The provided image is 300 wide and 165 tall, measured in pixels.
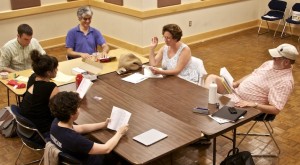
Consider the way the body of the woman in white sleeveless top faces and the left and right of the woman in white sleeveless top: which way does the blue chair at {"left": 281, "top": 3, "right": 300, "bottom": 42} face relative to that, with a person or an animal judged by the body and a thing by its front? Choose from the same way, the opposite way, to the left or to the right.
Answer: the same way

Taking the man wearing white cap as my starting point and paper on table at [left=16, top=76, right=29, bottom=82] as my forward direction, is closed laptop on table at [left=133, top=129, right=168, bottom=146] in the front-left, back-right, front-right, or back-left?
front-left

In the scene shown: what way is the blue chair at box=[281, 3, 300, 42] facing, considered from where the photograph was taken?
facing the viewer and to the left of the viewer

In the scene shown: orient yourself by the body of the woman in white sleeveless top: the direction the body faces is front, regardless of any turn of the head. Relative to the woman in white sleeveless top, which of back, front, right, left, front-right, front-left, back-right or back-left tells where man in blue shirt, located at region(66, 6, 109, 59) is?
right

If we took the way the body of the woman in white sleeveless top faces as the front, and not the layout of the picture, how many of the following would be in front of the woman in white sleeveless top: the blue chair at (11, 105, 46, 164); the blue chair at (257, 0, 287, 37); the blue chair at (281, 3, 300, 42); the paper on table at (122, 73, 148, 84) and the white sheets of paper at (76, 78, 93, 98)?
3

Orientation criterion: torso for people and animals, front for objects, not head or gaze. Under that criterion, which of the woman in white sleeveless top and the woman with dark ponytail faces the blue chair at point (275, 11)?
the woman with dark ponytail

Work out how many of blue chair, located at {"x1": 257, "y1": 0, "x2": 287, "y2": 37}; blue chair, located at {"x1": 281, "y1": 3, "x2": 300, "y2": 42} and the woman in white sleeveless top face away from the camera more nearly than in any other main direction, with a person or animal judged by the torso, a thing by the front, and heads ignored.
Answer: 0

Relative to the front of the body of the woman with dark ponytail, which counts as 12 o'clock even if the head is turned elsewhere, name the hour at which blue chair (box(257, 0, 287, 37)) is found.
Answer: The blue chair is roughly at 12 o'clock from the woman with dark ponytail.

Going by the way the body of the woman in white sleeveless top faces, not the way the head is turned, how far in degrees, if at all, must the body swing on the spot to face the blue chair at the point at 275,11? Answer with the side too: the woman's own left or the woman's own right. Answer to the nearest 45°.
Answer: approximately 180°

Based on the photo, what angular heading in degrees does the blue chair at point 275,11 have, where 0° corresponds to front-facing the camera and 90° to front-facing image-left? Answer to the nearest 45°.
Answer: approximately 45°

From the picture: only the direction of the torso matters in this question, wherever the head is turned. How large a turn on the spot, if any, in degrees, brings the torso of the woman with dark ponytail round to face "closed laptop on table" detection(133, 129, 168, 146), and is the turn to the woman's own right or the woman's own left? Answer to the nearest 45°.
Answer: approximately 90° to the woman's own right

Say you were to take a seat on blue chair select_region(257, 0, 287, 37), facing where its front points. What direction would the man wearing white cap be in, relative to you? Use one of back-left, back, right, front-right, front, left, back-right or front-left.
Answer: front-left

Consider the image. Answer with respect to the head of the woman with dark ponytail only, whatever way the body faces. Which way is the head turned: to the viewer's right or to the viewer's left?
to the viewer's right

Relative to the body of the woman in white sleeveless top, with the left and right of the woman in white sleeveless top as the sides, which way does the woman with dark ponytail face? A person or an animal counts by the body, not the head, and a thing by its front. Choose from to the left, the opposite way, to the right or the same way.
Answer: the opposite way

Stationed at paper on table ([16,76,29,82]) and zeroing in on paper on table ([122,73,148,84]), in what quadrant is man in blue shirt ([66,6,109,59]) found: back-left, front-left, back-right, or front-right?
front-left

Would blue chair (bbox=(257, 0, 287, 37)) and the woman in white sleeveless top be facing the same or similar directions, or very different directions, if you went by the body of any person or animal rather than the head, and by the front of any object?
same or similar directions

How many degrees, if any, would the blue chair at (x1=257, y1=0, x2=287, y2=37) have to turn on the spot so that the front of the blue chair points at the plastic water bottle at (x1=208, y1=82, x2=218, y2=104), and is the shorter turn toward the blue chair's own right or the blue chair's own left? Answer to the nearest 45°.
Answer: approximately 45° to the blue chair's own left

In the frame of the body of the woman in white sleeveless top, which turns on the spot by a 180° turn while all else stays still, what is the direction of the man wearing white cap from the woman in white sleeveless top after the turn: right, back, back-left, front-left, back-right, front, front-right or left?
right

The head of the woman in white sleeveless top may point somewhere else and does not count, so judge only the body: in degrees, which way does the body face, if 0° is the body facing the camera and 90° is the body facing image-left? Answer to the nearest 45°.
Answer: approximately 45°

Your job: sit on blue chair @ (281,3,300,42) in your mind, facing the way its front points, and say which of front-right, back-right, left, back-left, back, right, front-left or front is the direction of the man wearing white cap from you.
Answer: front-left
